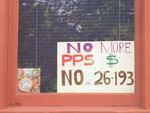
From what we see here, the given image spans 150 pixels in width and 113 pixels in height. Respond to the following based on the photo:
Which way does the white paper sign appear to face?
toward the camera
